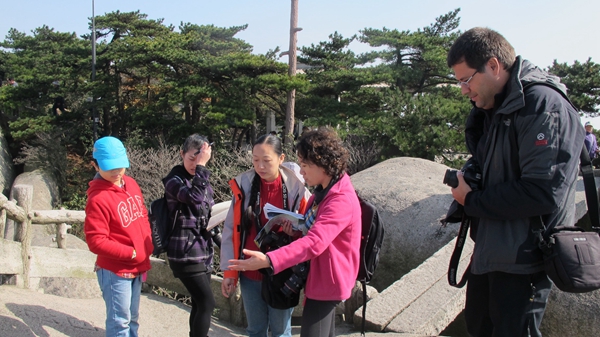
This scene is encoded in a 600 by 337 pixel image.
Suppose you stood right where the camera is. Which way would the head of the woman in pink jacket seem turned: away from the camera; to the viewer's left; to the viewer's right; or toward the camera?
to the viewer's left

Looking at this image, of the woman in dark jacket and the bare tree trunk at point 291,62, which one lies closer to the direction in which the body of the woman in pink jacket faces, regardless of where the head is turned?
the woman in dark jacket

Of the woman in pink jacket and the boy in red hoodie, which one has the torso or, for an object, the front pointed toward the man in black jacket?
the boy in red hoodie

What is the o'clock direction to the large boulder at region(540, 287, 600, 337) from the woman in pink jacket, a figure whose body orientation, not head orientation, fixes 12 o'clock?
The large boulder is roughly at 5 o'clock from the woman in pink jacket.

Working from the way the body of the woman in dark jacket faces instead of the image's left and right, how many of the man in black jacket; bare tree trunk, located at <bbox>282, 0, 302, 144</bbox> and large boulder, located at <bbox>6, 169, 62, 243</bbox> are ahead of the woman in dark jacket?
1

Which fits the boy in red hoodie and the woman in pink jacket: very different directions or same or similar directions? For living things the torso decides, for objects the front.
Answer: very different directions

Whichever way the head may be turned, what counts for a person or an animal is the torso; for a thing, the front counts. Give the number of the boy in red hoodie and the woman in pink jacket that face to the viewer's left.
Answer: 1

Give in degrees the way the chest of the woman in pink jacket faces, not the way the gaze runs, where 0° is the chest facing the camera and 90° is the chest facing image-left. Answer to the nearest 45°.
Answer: approximately 90°

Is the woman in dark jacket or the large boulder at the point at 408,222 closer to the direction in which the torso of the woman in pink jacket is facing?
the woman in dark jacket

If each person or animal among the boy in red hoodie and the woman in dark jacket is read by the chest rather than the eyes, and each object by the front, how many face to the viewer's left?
0

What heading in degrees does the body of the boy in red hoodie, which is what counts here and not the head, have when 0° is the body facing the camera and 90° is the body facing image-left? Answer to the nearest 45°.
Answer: approximately 315°

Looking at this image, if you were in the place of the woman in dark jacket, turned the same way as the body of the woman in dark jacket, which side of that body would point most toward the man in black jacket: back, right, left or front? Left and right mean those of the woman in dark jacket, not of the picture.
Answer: front
